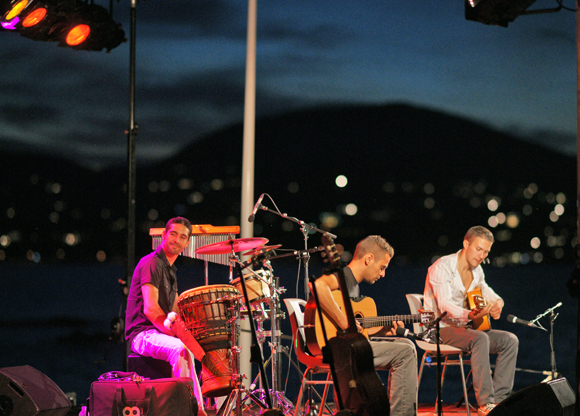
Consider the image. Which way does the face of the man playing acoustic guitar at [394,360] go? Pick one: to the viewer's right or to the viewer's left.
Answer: to the viewer's right

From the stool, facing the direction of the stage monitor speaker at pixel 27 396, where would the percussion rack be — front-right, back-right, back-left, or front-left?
back-right

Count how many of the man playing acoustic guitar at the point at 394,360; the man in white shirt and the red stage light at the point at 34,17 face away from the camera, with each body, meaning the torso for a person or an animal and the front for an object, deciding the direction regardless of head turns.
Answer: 0

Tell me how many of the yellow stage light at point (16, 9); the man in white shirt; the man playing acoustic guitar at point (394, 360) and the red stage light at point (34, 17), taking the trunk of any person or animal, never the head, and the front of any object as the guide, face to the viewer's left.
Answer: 0

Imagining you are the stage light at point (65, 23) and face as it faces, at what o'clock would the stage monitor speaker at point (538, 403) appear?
The stage monitor speaker is roughly at 12 o'clock from the stage light.

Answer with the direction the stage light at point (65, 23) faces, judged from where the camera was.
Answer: facing the viewer and to the right of the viewer

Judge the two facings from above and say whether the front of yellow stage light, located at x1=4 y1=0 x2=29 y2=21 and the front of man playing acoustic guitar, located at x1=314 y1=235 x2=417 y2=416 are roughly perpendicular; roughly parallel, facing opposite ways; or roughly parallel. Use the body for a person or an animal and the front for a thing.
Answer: roughly parallel

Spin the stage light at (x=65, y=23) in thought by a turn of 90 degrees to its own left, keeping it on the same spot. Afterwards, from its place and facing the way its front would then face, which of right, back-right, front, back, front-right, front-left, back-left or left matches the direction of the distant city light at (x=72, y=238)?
front-left

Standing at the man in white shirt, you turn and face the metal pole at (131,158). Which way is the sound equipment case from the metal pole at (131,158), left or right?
left
